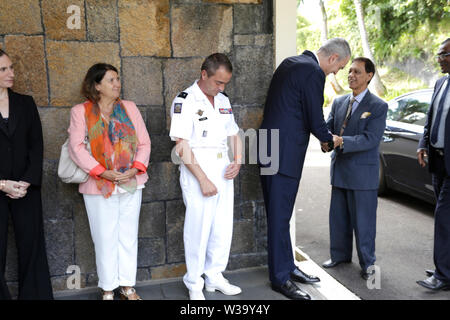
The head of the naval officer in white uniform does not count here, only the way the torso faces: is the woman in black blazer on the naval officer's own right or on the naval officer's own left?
on the naval officer's own right

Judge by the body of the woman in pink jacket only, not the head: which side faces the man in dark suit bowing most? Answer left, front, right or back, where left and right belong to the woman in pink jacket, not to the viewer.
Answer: left

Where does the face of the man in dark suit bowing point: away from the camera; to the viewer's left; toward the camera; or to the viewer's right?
to the viewer's right

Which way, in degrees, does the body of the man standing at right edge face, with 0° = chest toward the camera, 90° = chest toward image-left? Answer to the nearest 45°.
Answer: approximately 45°

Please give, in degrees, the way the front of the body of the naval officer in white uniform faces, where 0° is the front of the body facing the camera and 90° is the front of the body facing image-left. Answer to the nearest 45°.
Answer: approximately 315°

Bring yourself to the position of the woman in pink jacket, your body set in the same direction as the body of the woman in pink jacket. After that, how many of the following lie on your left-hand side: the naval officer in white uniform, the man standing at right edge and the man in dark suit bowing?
3

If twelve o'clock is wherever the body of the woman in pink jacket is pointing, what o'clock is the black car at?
The black car is roughly at 8 o'clock from the woman in pink jacket.

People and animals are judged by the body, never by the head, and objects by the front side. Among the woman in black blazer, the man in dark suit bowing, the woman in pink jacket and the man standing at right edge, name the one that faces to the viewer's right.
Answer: the man in dark suit bowing

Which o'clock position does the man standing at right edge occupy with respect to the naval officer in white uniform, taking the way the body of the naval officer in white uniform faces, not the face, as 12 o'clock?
The man standing at right edge is roughly at 10 o'clock from the naval officer in white uniform.
